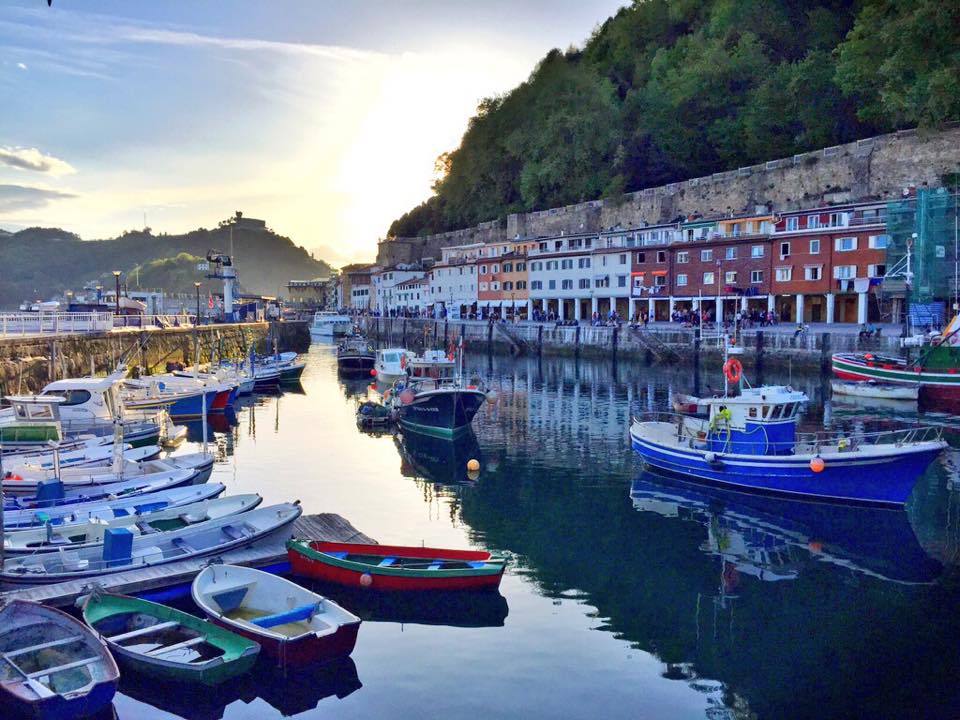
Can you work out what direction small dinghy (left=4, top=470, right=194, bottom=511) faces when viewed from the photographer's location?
facing to the right of the viewer

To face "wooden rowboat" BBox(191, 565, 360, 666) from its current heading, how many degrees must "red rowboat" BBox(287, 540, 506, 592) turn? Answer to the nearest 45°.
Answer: approximately 45° to its left

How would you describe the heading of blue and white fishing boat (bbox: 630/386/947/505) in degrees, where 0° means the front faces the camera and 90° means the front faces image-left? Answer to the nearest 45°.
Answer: approximately 315°

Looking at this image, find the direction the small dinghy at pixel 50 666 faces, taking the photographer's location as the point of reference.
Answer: facing away from the viewer and to the left of the viewer

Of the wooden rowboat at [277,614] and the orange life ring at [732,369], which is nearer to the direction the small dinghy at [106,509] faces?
the orange life ring

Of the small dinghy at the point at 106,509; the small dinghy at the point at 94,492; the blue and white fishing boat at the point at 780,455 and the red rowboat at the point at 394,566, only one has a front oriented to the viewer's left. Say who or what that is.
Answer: the red rowboat

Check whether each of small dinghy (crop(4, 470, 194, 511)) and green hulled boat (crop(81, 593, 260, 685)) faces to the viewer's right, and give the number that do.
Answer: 1

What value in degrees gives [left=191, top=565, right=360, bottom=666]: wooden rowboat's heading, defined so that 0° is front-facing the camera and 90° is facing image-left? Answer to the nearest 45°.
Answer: approximately 135°

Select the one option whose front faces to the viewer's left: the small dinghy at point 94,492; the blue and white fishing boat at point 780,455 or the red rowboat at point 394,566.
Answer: the red rowboat

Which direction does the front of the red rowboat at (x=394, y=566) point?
to the viewer's left

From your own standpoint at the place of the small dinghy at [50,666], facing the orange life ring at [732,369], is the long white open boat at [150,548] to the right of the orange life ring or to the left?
left

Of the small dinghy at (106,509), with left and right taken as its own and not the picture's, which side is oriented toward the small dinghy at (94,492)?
left
